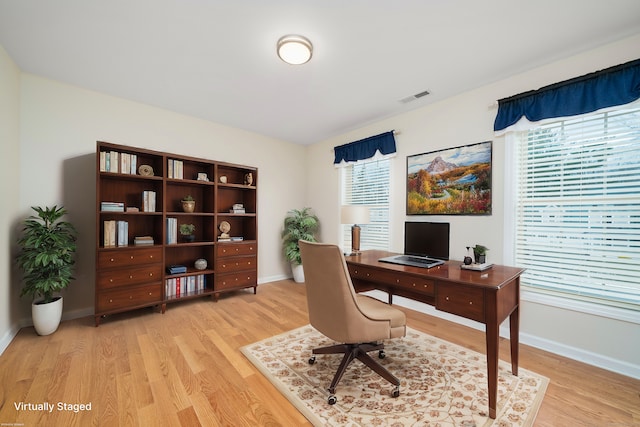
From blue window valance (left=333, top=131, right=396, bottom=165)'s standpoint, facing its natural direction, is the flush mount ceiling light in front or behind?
in front

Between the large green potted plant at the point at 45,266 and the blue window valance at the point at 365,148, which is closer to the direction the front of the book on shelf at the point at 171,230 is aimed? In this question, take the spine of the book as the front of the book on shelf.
the blue window valance

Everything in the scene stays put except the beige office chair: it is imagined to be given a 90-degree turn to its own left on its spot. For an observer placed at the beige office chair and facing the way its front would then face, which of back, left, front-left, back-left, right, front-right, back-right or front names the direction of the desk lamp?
front-right

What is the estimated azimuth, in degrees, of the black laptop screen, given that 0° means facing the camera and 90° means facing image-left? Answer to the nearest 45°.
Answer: approximately 45°

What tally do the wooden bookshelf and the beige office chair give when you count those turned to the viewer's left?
0

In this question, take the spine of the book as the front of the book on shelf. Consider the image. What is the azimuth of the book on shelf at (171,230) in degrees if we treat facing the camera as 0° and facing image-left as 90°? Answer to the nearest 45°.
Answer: approximately 315°

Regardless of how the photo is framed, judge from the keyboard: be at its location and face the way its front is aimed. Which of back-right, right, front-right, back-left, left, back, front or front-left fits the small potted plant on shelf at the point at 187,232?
front-right

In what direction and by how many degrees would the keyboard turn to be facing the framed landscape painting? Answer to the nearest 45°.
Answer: approximately 180°

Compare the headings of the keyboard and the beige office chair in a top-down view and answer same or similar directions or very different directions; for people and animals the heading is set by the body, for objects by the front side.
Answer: very different directions

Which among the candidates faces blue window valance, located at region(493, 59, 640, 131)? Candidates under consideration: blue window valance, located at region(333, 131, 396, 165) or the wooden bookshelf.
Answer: the wooden bookshelf

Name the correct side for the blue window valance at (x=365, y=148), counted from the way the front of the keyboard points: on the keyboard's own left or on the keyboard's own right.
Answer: on the keyboard's own right

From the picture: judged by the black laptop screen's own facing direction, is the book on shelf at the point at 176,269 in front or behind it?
in front

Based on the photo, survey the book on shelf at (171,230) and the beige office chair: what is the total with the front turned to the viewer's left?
0
